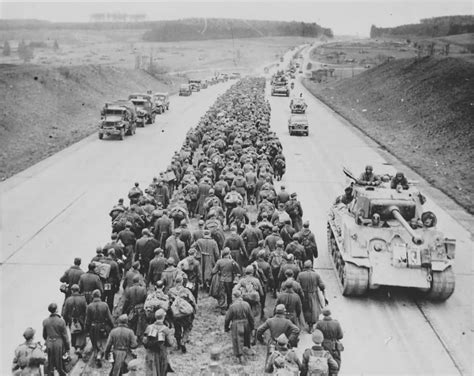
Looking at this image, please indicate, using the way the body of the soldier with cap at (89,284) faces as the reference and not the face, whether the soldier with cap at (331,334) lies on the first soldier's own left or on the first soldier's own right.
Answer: on the first soldier's own right

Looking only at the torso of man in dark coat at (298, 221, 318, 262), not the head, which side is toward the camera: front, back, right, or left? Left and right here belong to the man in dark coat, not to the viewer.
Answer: back

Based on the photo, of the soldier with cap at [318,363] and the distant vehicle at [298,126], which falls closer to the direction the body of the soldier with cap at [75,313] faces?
the distant vehicle

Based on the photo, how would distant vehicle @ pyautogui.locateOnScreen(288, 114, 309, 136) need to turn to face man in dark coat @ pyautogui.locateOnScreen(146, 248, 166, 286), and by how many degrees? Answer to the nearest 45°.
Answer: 0° — it already faces them

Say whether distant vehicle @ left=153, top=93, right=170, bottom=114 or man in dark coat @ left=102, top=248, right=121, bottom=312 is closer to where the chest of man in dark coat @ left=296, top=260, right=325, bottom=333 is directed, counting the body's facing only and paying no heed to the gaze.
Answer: the distant vehicle

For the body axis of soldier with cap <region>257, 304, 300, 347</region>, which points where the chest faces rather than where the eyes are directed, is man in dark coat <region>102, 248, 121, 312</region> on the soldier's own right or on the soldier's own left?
on the soldier's own left

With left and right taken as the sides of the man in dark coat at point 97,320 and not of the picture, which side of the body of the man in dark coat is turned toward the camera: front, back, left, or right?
back

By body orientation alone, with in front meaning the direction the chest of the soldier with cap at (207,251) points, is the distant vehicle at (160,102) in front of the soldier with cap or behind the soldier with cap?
in front

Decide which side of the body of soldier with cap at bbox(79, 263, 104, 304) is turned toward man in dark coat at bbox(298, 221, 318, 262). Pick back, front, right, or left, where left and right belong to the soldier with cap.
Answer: right

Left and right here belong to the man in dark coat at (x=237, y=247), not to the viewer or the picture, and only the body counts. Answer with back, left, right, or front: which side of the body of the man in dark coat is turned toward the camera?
back

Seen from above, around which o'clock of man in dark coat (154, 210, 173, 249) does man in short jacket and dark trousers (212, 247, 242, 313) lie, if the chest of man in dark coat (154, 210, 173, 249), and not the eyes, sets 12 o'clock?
man in short jacket and dark trousers (212, 247, 242, 313) is roughly at 5 o'clock from man in dark coat (154, 210, 173, 249).

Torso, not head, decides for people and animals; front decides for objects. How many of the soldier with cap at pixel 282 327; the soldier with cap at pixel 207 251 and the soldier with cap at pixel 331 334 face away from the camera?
3

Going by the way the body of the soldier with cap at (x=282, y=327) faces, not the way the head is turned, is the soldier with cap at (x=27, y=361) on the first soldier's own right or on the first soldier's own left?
on the first soldier's own left

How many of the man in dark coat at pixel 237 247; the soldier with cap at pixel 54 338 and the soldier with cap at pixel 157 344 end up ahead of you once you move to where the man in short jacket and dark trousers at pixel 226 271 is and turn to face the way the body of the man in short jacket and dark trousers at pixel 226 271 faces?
1

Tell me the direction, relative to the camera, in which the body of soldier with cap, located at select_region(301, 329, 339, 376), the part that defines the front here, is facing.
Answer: away from the camera

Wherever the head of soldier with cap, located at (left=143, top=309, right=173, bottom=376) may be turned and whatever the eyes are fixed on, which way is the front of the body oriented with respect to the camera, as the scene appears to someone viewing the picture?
away from the camera

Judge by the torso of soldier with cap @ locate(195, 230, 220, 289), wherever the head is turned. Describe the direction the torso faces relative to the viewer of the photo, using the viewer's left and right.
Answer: facing away from the viewer

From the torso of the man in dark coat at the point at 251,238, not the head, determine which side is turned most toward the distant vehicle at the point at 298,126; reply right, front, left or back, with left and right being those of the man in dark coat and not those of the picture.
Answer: front
